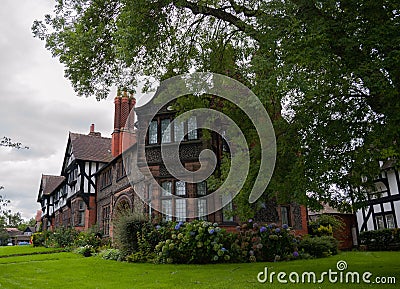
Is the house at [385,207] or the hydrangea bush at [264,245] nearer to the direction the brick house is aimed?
the hydrangea bush

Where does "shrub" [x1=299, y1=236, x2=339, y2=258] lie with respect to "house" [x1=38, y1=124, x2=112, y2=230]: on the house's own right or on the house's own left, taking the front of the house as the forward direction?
on the house's own left

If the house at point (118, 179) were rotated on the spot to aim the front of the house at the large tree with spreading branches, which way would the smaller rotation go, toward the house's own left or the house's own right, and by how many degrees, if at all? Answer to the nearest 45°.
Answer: approximately 45° to the house's own left

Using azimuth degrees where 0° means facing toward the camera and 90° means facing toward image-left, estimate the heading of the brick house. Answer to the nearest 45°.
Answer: approximately 45°

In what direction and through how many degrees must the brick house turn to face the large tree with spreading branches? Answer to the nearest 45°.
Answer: approximately 45° to its left
